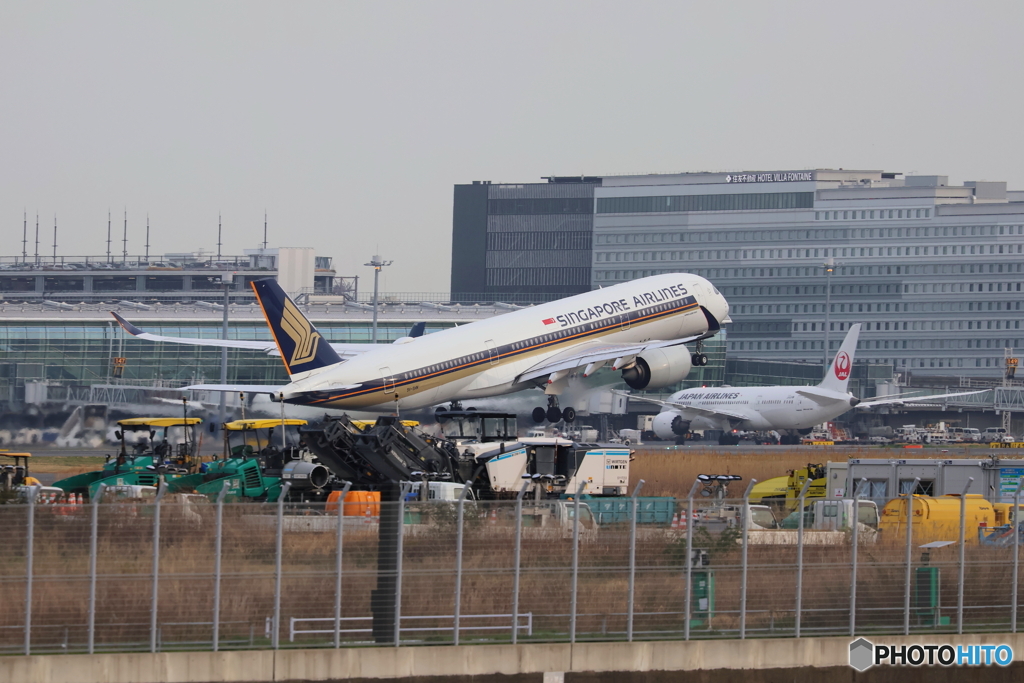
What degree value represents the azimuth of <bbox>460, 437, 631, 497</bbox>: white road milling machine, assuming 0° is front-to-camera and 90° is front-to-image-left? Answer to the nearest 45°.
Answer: approximately 90°

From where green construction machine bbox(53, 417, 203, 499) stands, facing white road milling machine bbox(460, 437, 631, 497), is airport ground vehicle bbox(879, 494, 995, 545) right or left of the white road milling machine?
right

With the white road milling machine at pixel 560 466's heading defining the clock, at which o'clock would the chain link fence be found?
The chain link fence is roughly at 9 o'clock from the white road milling machine.

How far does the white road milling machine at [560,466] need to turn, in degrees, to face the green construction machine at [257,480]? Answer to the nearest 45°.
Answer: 0° — it already faces it

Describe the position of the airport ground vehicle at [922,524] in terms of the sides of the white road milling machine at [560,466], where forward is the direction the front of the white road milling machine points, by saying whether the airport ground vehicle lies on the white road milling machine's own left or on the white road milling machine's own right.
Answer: on the white road milling machine's own left

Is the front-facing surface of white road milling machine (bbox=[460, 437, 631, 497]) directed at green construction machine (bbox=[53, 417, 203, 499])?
yes

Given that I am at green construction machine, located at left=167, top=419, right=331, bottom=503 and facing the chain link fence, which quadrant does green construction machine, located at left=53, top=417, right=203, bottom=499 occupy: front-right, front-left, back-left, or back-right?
back-right

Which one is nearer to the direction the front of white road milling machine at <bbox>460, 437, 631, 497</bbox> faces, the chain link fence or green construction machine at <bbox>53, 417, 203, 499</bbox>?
the green construction machine
